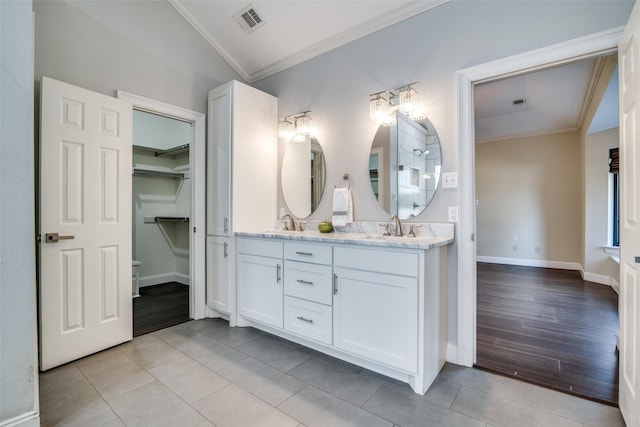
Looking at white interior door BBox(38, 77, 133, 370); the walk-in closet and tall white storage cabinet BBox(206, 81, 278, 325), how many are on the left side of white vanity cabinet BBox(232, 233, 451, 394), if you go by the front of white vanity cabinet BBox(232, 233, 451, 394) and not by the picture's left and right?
0

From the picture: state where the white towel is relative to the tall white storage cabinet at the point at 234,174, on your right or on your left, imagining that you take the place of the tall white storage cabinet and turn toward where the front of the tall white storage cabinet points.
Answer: on your left

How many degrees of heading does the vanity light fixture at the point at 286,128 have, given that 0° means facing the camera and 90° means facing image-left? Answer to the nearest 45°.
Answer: approximately 45°

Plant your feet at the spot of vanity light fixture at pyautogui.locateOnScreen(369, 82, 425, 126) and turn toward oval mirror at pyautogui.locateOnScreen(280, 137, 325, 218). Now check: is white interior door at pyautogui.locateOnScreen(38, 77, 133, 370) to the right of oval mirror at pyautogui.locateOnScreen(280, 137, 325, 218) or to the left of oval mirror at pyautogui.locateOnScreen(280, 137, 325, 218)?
left

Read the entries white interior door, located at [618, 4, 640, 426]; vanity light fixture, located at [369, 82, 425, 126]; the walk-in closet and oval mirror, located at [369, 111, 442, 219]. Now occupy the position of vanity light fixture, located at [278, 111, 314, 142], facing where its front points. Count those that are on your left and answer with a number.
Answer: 3

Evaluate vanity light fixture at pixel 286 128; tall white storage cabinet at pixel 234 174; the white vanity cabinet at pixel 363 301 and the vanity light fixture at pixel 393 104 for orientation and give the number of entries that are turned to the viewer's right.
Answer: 0

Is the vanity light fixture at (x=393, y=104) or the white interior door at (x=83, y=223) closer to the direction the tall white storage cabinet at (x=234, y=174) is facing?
the white interior door

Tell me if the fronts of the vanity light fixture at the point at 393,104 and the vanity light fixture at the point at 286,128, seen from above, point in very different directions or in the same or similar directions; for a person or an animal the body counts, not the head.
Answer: same or similar directions

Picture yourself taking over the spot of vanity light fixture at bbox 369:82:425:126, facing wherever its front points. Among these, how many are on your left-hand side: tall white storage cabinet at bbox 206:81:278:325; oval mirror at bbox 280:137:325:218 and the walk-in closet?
0

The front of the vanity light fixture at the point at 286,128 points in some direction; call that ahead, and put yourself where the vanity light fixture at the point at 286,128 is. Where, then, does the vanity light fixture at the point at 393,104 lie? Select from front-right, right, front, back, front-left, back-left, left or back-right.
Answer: left

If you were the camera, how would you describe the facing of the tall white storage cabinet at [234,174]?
facing the viewer and to the left of the viewer
